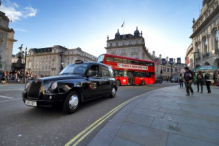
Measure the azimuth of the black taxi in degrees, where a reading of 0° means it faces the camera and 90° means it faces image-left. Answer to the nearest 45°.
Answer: approximately 45°
